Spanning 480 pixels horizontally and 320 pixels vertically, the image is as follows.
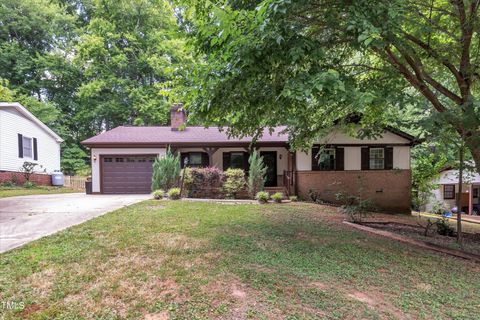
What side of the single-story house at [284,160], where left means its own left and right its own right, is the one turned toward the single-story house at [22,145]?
right

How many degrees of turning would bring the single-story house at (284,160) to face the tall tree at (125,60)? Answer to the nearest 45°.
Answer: approximately 135° to its right

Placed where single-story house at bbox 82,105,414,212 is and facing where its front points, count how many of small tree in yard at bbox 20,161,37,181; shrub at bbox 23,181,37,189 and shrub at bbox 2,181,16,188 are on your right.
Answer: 3

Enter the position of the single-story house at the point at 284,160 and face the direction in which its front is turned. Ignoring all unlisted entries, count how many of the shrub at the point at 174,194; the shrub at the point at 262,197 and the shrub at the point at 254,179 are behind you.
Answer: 0

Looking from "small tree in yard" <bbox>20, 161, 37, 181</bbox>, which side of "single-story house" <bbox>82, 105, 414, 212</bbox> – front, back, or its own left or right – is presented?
right

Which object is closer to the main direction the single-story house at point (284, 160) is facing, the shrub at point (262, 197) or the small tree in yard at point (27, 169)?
the shrub

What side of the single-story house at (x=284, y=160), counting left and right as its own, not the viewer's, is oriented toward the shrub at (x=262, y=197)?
front

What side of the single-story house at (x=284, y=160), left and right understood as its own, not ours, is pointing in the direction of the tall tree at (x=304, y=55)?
front

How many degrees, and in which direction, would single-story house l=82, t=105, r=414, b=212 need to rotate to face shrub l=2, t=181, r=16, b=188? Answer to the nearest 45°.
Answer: approximately 90° to its right

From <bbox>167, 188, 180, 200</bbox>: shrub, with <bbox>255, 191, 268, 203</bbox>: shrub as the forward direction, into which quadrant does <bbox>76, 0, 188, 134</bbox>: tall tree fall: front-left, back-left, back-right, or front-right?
back-left

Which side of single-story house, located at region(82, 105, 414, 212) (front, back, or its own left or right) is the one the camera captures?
front
